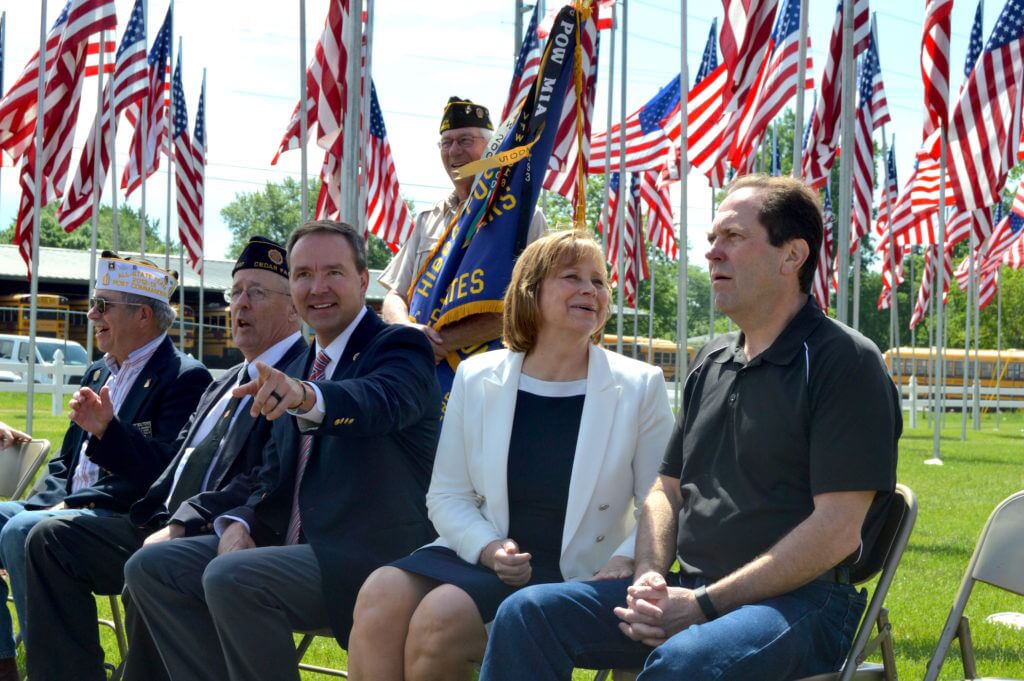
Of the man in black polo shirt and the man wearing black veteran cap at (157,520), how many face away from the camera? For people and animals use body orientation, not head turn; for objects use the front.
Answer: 0

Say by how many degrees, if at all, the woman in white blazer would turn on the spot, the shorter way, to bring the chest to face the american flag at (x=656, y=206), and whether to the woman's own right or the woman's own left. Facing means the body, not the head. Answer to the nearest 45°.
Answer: approximately 135° to the woman's own right

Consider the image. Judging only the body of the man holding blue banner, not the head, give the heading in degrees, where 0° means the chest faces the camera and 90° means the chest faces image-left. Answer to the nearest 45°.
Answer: approximately 0°

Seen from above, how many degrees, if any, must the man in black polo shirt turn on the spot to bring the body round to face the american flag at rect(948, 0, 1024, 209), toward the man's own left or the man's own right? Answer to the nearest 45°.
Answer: approximately 135° to the man's own right

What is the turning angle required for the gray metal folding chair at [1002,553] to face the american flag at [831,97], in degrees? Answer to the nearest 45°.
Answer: approximately 135° to its right

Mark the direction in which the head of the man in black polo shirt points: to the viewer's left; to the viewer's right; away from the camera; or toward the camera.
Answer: to the viewer's left

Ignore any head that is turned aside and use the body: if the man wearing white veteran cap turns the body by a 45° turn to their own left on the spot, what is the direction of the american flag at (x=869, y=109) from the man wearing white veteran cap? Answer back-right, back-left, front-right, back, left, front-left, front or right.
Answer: back-left

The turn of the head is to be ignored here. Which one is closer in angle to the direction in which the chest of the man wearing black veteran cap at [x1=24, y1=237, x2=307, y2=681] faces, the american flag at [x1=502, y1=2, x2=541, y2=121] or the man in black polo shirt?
the man in black polo shirt
